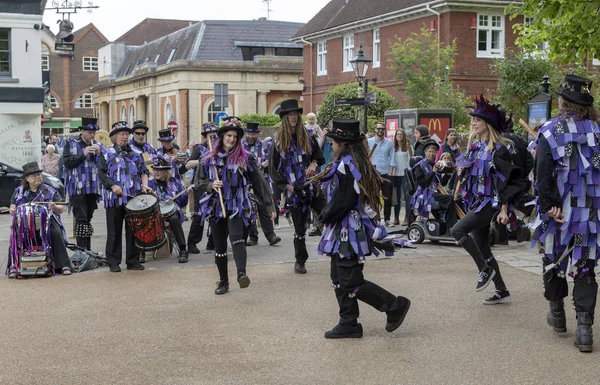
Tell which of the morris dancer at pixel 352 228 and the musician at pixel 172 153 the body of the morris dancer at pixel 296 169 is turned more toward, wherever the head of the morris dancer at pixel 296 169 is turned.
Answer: the morris dancer

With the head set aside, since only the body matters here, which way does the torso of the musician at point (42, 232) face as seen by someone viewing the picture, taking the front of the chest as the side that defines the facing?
toward the camera

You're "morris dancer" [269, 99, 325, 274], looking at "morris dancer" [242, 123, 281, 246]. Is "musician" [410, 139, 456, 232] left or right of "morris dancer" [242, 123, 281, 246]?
right

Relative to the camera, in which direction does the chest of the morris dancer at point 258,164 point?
toward the camera

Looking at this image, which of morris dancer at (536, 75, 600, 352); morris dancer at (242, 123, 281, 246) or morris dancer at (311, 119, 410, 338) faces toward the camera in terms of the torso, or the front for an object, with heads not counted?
morris dancer at (242, 123, 281, 246)

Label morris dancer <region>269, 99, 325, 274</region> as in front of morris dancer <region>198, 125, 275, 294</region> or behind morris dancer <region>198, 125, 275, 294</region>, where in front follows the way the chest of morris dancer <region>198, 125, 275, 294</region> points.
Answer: behind

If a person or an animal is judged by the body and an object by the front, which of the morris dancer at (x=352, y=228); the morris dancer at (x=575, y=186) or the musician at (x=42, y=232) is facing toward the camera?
the musician

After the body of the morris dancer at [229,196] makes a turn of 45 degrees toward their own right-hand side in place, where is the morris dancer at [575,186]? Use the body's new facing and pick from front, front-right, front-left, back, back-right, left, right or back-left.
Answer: left

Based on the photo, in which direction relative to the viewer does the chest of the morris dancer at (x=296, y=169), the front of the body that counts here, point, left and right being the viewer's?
facing the viewer

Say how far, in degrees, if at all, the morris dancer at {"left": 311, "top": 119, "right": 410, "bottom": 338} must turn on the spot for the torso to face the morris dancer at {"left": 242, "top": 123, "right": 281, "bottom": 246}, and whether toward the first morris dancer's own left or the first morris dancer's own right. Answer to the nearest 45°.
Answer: approximately 90° to the first morris dancer's own right
